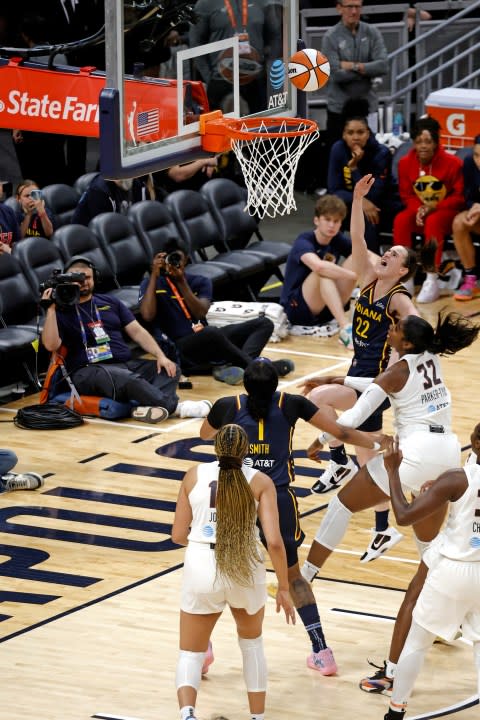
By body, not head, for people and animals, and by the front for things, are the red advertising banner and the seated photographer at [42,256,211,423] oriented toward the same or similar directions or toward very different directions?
same or similar directions

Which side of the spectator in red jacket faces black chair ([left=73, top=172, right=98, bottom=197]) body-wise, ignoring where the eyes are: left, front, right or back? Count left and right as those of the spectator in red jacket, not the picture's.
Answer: right

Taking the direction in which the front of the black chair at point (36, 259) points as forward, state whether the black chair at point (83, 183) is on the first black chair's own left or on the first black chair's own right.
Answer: on the first black chair's own left

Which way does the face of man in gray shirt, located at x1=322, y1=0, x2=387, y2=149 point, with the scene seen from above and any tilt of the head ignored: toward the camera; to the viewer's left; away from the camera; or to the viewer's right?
toward the camera

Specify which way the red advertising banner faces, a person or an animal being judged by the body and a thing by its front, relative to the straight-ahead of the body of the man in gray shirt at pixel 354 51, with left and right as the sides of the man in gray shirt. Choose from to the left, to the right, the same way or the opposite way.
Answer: the same way

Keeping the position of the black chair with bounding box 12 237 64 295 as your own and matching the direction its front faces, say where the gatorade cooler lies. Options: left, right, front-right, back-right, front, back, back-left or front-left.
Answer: left

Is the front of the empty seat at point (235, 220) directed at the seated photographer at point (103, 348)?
no

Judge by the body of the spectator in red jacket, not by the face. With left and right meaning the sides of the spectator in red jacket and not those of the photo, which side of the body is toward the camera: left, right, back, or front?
front

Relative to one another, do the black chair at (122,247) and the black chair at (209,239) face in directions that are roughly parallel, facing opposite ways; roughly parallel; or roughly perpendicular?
roughly parallel

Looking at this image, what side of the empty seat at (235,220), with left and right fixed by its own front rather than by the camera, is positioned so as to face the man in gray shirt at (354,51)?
left

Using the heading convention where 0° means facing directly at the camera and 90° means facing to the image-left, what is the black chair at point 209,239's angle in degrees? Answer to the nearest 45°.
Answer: approximately 315°

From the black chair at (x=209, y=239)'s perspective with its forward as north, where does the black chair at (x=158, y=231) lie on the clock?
the black chair at (x=158, y=231) is roughly at 3 o'clock from the black chair at (x=209, y=239).

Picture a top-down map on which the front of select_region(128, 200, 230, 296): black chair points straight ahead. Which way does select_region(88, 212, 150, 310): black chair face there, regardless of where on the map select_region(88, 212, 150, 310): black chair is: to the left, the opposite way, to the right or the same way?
the same way

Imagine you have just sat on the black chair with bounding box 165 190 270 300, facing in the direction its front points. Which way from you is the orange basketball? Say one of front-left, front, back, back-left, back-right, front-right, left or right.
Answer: front-right

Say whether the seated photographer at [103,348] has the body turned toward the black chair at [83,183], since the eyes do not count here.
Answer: no
